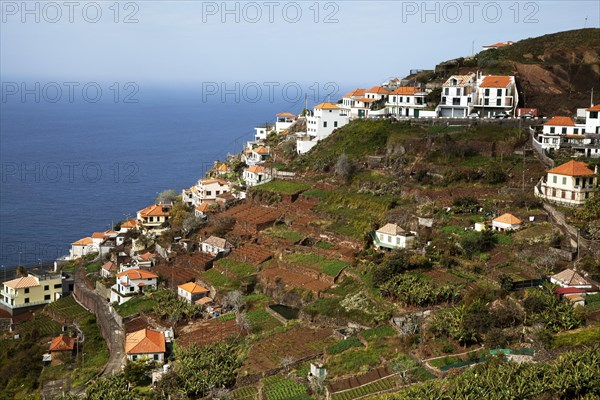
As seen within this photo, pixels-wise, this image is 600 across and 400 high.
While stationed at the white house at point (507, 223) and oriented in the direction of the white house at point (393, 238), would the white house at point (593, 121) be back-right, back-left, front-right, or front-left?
back-right

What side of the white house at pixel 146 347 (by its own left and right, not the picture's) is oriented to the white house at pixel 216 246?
back

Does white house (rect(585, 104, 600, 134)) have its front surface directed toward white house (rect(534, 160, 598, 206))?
yes

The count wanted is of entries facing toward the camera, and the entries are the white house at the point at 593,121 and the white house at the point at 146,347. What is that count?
2

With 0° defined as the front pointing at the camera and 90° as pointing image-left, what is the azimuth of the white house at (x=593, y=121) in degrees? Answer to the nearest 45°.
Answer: approximately 0°

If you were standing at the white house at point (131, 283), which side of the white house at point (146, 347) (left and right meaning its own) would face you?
back

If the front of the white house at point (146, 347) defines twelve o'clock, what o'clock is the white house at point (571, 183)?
the white house at point (571, 183) is roughly at 9 o'clock from the white house at point (146, 347).

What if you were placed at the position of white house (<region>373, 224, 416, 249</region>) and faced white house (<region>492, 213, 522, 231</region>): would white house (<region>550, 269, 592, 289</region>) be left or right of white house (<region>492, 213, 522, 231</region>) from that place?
right
